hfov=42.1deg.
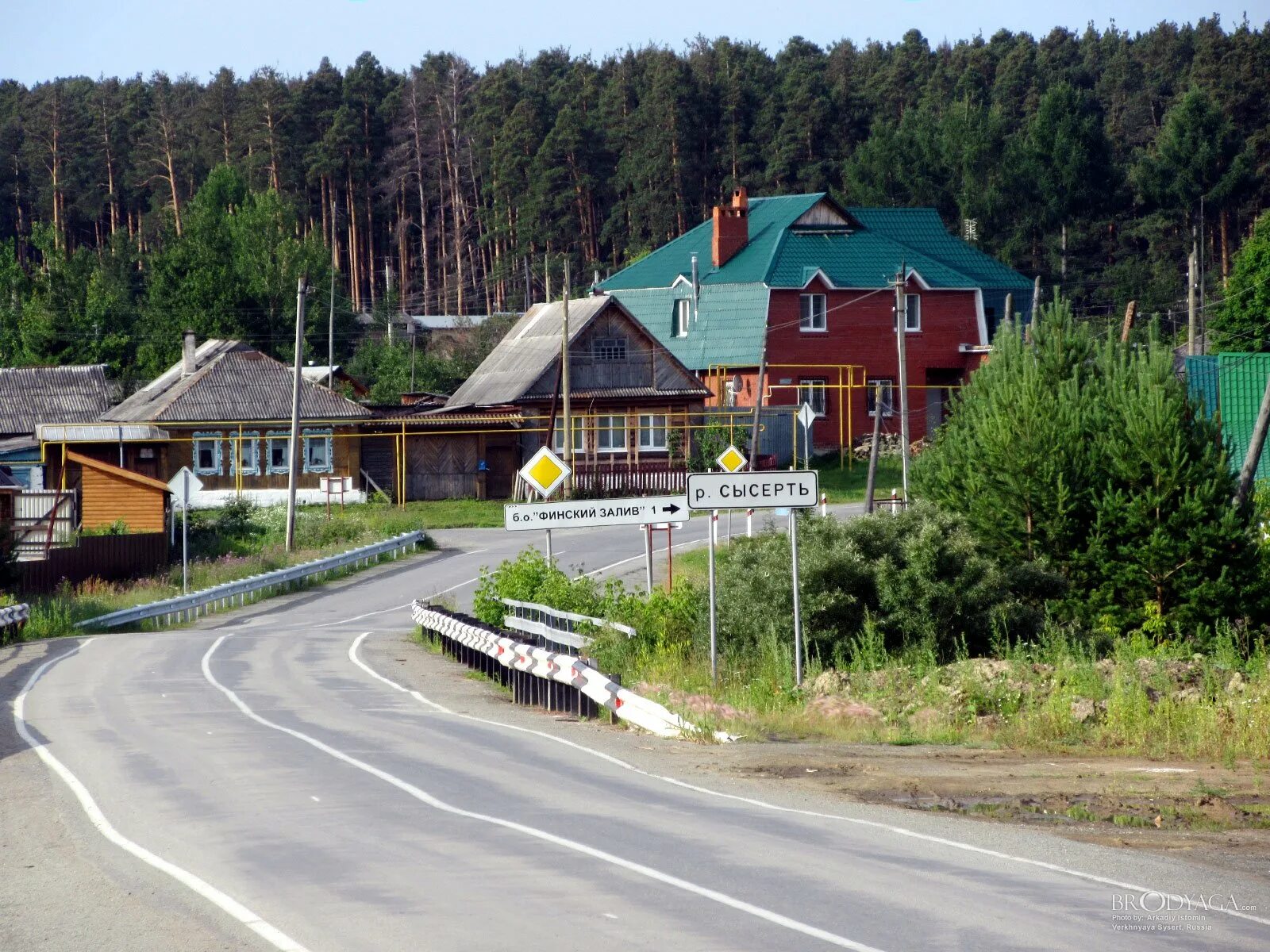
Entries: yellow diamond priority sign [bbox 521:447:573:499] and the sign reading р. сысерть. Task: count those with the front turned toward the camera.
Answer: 2

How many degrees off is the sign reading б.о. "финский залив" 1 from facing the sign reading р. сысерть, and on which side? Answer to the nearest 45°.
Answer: approximately 45° to its left

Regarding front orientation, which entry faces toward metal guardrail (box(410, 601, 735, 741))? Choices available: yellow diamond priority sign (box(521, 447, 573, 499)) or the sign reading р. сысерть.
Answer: the yellow diamond priority sign

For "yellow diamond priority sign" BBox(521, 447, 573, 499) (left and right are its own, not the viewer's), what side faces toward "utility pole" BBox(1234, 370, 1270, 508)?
left

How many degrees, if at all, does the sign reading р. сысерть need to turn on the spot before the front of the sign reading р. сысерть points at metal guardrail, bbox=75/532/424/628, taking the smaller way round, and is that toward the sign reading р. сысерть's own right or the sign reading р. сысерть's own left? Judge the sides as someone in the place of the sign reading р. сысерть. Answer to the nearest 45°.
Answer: approximately 135° to the sign reading р. сысерть's own right

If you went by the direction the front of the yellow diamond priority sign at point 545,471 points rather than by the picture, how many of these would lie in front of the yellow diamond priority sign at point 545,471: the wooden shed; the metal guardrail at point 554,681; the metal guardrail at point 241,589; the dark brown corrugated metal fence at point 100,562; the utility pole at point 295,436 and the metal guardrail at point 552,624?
2

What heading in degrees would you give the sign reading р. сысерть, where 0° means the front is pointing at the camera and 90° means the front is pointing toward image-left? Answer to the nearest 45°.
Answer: approximately 0°

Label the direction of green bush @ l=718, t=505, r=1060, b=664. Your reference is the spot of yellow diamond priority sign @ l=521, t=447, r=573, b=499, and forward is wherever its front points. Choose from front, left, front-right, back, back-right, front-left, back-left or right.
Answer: front-left

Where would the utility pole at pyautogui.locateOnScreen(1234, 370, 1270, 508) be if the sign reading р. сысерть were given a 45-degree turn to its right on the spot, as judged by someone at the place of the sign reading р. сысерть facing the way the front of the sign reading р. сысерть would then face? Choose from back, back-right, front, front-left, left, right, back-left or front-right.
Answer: back

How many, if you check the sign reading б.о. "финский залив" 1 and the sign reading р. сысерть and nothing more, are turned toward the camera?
2

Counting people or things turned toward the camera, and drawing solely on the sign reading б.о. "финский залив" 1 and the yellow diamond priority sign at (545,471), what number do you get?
2
